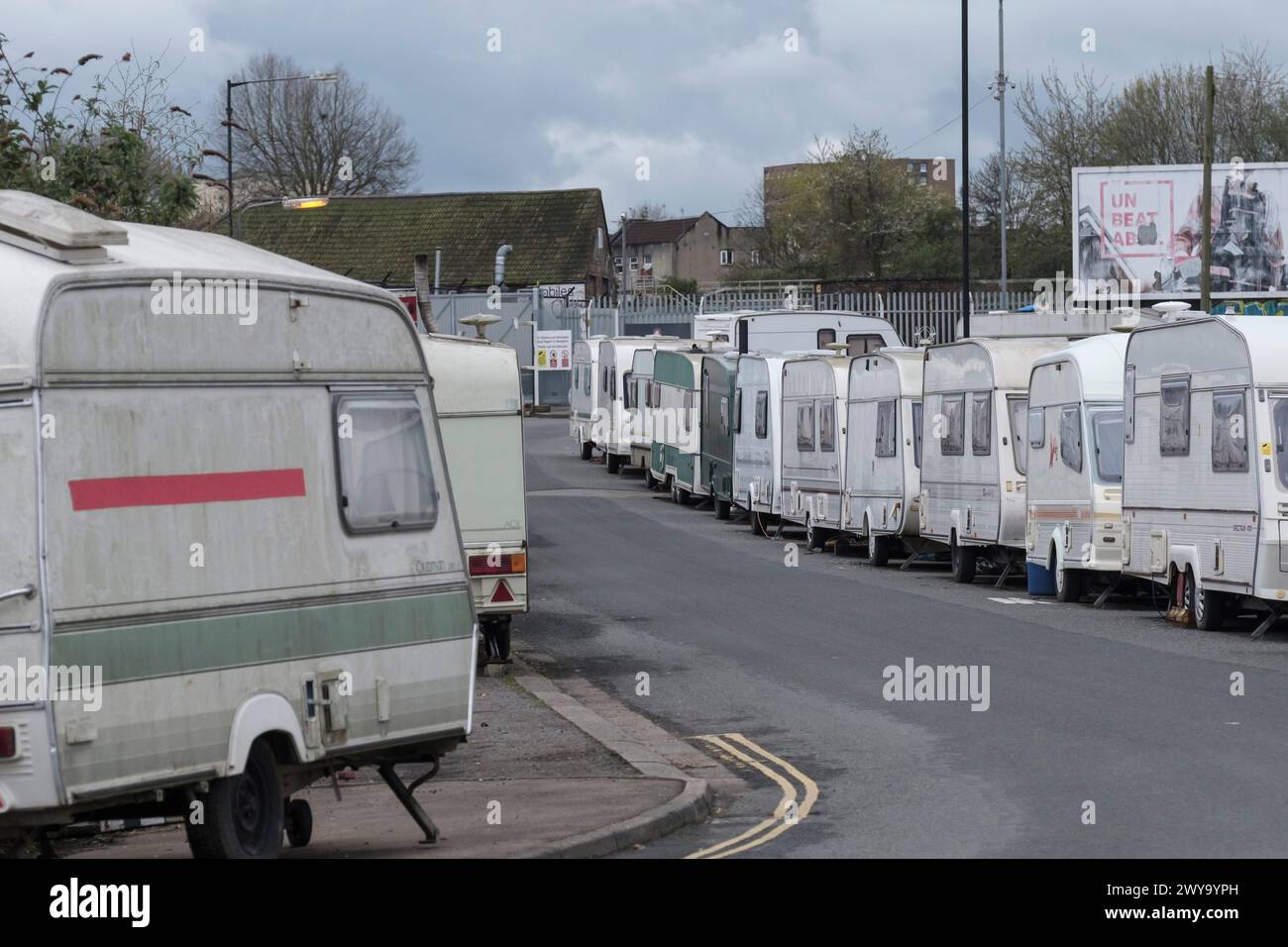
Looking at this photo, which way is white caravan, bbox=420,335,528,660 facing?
away from the camera

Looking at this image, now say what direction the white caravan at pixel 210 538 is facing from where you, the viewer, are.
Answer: facing away from the viewer and to the right of the viewer

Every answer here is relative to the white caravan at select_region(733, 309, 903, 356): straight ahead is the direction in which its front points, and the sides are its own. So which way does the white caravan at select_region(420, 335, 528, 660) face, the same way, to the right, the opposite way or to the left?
to the left

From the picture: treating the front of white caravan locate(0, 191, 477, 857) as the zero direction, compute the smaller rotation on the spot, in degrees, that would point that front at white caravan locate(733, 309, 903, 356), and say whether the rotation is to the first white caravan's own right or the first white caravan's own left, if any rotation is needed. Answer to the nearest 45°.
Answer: approximately 45° to the first white caravan's own left

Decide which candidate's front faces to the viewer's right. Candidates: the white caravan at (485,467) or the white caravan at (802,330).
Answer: the white caravan at (802,330)

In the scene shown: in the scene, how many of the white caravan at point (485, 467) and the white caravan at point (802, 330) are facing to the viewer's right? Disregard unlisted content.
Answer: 1

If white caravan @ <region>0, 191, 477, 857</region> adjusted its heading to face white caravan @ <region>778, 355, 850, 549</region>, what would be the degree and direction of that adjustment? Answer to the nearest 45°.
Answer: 0° — it already faces it

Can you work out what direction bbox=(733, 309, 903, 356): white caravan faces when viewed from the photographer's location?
facing to the right of the viewer

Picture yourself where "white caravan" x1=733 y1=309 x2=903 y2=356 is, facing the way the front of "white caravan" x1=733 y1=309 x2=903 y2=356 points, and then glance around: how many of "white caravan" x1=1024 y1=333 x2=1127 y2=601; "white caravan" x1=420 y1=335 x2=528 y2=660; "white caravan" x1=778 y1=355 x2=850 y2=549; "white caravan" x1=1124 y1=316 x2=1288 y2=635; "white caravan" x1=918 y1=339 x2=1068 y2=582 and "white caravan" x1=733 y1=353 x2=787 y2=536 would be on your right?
6

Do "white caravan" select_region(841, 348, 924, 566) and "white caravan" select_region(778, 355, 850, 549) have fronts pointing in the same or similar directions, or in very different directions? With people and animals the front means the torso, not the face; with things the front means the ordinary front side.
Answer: same or similar directions
